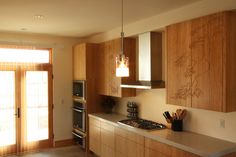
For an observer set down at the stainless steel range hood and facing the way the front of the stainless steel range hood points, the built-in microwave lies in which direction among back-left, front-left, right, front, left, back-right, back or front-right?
right

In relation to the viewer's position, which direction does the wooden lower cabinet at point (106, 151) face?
facing the viewer and to the left of the viewer

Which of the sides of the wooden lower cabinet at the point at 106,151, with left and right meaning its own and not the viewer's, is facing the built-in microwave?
right

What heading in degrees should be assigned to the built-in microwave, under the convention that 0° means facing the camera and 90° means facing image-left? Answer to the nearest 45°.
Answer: approximately 45°

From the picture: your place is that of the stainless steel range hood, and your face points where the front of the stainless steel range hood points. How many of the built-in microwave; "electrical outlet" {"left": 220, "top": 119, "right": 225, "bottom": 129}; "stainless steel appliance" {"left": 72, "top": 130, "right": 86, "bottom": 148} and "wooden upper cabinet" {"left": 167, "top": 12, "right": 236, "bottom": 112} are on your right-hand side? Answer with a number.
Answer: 2

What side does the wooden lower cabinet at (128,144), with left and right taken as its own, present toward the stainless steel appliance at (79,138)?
right

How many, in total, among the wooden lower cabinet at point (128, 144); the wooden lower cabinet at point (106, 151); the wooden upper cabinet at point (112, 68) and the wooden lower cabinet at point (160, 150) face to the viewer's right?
0

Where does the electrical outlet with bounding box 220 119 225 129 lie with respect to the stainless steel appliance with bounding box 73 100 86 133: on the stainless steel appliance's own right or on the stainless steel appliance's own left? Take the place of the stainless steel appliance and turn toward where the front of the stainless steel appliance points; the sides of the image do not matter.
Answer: on the stainless steel appliance's own left

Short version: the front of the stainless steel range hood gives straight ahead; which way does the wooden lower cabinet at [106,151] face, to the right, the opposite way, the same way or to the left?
the same way

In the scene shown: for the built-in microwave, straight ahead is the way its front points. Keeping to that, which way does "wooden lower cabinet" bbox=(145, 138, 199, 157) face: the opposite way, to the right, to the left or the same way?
the same way

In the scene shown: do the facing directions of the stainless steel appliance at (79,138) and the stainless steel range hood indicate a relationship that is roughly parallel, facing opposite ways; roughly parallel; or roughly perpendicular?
roughly parallel

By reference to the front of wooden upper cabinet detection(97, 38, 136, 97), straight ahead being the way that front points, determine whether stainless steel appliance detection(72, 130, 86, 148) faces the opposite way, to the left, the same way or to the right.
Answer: the same way

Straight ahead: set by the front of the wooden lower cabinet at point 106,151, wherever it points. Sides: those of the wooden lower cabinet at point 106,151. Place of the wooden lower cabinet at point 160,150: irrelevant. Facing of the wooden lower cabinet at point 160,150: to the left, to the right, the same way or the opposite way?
the same way

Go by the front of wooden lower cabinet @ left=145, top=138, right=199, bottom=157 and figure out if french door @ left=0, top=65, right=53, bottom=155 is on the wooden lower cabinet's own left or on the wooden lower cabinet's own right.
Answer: on the wooden lower cabinet's own right

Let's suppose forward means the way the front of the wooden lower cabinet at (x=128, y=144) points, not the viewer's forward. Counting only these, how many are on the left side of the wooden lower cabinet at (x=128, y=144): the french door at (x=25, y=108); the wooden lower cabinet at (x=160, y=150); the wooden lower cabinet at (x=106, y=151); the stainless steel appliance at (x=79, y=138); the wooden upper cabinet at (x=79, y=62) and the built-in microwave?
1

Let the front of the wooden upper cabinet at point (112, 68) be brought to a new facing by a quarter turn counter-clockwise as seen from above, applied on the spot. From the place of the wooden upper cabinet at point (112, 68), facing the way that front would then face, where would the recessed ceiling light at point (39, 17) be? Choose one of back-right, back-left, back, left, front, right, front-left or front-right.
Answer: right
